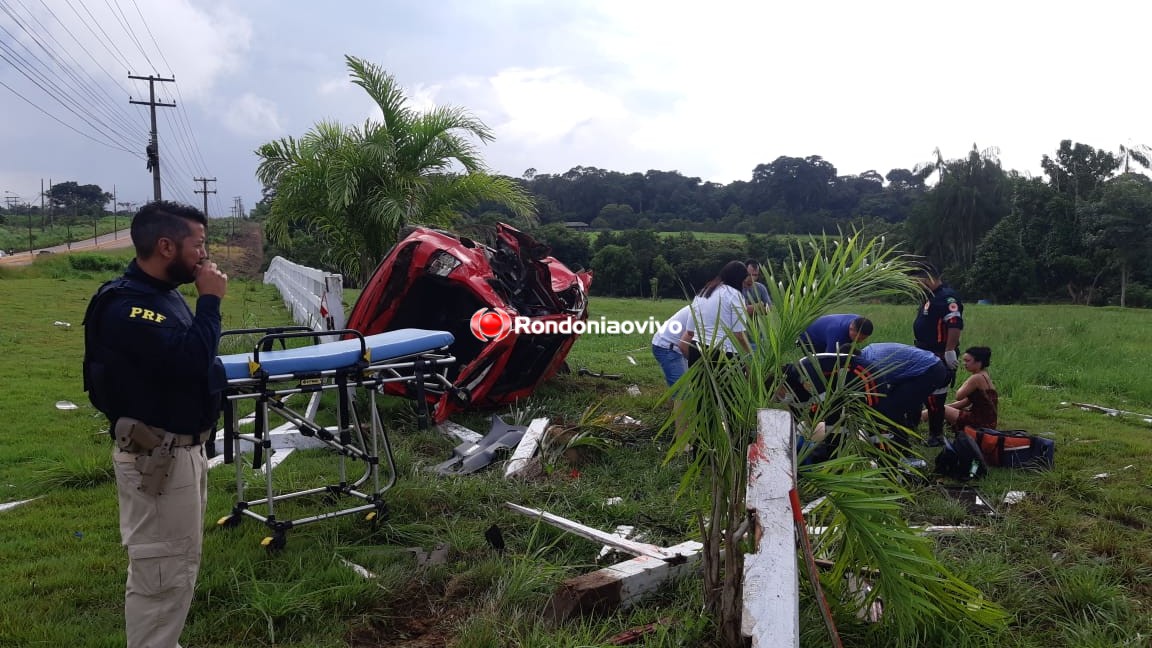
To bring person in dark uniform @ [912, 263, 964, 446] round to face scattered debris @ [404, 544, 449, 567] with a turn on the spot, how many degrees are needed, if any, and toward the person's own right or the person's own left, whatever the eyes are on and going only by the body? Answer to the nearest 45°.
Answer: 0° — they already face it

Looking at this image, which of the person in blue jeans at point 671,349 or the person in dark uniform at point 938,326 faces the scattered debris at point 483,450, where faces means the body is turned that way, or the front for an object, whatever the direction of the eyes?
the person in dark uniform

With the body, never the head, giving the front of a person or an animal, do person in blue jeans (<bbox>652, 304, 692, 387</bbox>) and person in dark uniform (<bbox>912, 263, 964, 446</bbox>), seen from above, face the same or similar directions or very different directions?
very different directions

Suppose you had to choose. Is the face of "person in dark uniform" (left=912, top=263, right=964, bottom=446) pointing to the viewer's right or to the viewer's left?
to the viewer's left

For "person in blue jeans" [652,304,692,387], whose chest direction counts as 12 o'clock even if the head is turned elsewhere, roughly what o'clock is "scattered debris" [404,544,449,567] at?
The scattered debris is roughly at 4 o'clock from the person in blue jeans.

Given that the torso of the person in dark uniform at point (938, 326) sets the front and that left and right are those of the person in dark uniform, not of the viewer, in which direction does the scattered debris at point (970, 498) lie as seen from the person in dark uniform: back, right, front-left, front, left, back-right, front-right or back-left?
front-left

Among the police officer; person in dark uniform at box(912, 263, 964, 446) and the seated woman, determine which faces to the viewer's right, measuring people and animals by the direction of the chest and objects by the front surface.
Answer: the police officer

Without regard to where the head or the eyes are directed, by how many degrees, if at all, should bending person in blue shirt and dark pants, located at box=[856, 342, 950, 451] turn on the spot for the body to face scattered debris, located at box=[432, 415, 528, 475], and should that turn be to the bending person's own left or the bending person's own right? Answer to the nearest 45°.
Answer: approximately 45° to the bending person's own left

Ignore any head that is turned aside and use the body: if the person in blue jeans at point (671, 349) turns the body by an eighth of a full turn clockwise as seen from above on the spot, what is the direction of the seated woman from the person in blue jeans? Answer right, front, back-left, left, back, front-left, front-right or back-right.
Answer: front-left

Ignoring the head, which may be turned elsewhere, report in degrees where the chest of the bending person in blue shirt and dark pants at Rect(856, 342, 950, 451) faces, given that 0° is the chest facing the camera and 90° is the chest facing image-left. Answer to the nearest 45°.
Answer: approximately 90°

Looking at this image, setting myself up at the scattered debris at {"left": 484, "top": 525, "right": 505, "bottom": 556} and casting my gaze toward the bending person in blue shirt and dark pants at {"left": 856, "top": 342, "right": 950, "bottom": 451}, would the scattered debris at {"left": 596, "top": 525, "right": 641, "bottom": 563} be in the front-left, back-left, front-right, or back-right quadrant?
front-right

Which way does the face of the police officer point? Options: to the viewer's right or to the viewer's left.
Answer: to the viewer's right

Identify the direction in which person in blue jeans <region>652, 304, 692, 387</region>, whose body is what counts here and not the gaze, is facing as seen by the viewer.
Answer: to the viewer's right

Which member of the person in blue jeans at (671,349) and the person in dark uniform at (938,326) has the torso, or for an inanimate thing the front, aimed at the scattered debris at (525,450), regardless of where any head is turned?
the person in dark uniform

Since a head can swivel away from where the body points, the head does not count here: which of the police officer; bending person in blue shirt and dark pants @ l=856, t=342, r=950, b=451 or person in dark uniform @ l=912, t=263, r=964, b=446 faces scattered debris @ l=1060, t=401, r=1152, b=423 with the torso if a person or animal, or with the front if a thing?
the police officer

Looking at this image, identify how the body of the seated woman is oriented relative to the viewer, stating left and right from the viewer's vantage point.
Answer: facing to the left of the viewer

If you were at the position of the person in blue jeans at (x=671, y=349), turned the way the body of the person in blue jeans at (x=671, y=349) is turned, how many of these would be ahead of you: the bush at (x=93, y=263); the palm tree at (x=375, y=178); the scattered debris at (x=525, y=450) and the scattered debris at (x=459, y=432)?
0

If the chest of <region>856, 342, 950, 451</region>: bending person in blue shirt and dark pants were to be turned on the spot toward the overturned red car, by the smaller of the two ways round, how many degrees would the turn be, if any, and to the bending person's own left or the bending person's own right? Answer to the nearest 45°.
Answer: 0° — they already face it

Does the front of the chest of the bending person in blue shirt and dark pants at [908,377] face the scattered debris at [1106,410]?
no

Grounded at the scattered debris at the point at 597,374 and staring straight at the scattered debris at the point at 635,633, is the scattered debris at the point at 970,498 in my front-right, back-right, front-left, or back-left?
front-left

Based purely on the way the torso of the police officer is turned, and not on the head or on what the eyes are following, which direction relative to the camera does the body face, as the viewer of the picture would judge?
to the viewer's right
